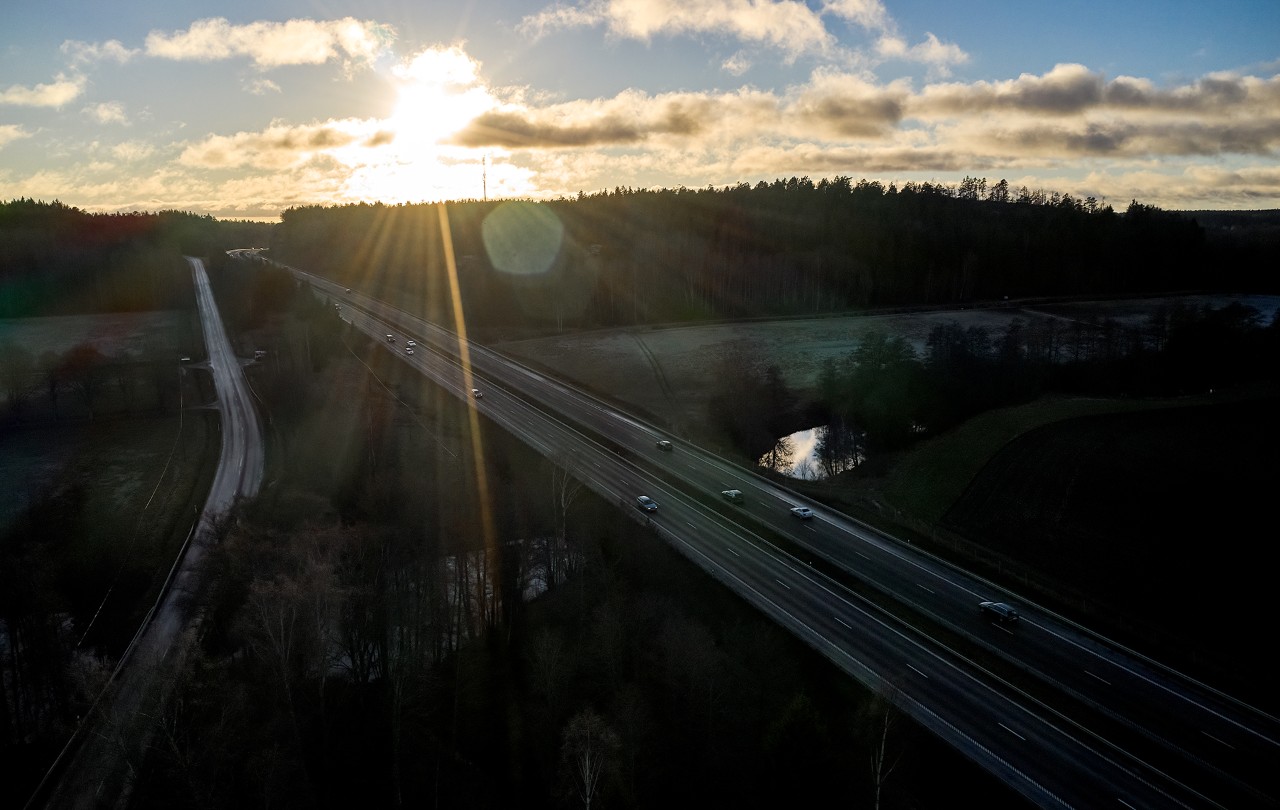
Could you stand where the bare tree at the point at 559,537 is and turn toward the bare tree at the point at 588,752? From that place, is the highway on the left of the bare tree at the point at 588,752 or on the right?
left

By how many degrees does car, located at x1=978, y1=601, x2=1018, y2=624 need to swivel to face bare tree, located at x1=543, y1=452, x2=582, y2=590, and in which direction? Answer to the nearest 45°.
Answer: approximately 45° to its left

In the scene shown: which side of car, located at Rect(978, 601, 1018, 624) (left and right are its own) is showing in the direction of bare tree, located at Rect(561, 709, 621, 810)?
left

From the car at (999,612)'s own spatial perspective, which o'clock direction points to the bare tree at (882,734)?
The bare tree is roughly at 8 o'clock from the car.

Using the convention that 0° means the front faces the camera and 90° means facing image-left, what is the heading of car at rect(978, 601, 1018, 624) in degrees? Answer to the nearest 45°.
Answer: approximately 135°
